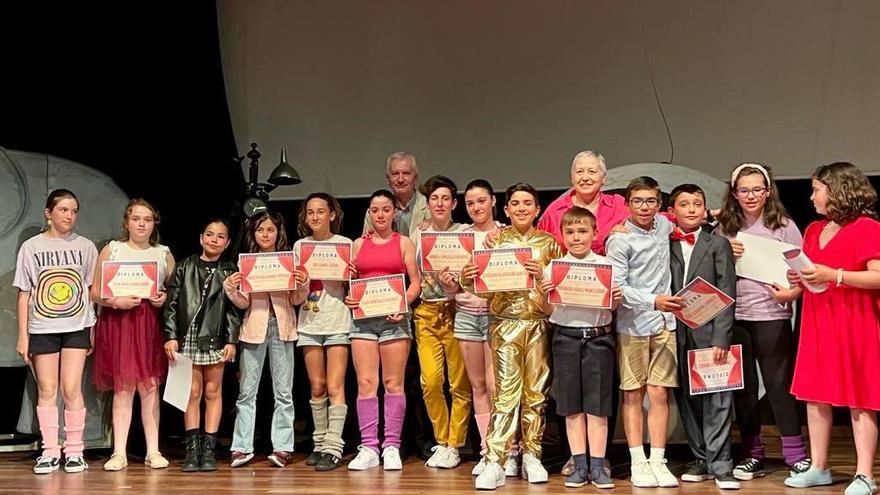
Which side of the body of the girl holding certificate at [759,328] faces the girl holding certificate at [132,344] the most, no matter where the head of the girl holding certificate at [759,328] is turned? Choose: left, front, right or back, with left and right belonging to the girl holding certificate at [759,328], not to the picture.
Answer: right

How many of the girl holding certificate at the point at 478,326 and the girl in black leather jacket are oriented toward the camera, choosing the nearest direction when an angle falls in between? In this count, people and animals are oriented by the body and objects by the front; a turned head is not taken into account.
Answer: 2

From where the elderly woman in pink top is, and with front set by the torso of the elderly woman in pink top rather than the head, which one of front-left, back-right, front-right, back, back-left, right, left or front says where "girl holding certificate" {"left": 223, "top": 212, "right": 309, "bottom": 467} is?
right

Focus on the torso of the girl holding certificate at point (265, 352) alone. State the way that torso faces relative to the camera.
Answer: toward the camera

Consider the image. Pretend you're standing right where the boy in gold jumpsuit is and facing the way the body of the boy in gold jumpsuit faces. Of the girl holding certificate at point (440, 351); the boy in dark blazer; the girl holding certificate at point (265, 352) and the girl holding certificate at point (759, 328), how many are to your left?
2

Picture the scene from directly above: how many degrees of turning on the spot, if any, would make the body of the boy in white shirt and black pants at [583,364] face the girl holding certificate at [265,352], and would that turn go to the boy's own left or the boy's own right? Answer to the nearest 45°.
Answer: approximately 90° to the boy's own right

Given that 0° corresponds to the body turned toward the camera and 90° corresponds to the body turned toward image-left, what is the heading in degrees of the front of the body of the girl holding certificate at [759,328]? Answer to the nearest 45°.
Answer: approximately 0°

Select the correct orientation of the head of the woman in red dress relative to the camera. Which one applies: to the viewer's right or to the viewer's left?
to the viewer's left

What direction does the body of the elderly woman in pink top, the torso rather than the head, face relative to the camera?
toward the camera

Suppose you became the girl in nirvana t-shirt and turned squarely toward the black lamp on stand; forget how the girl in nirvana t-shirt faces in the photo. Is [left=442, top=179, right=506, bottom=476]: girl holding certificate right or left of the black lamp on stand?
right

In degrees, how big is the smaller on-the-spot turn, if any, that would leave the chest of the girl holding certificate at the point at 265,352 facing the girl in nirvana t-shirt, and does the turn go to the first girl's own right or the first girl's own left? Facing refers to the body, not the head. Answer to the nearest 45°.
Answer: approximately 90° to the first girl's own right

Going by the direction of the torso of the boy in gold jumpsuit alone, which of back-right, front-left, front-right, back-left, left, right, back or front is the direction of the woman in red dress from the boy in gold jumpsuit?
left
